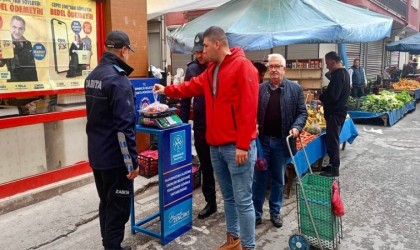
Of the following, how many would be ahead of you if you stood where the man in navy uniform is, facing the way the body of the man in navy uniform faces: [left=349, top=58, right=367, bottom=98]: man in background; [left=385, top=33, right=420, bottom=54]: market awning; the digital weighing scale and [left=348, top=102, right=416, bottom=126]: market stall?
4

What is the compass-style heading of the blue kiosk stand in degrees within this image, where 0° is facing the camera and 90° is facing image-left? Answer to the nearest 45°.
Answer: approximately 315°

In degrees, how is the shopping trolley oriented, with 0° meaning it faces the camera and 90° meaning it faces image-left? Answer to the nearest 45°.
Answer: approximately 315°

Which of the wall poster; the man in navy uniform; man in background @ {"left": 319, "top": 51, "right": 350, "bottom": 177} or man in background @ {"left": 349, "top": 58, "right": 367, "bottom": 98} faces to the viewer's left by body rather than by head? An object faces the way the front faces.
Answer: man in background @ {"left": 319, "top": 51, "right": 350, "bottom": 177}

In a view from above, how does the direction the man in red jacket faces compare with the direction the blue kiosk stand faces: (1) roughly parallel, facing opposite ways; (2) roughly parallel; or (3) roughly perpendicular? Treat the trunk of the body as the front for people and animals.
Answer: roughly perpendicular

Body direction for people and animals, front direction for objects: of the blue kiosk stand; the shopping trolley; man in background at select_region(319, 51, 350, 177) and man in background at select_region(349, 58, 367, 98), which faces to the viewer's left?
man in background at select_region(319, 51, 350, 177)

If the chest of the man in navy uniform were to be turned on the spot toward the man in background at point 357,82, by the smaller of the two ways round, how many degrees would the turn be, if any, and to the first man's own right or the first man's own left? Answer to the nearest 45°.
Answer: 0° — they already face them

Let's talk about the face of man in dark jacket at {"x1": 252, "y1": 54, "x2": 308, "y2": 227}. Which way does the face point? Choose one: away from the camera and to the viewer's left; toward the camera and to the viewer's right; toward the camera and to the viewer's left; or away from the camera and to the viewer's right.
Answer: toward the camera and to the viewer's left

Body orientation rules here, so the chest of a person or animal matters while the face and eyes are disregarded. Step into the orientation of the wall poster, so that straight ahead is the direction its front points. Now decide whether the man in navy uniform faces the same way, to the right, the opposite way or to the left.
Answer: to the left

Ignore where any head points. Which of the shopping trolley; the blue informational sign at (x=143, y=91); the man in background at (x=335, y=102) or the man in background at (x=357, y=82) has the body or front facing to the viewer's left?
the man in background at (x=335, y=102)

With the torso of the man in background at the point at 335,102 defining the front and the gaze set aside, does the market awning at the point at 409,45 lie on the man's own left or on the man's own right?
on the man's own right

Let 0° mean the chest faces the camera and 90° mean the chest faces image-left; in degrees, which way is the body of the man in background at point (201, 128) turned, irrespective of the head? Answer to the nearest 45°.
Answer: approximately 45°

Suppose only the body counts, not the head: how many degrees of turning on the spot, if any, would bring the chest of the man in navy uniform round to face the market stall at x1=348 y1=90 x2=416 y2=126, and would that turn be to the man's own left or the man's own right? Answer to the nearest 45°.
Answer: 0° — they already face it

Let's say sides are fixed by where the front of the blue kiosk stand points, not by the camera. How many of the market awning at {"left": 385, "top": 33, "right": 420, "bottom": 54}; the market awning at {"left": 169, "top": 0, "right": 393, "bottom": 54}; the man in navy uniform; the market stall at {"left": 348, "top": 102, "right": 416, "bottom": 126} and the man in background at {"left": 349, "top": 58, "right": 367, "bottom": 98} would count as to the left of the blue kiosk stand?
4
